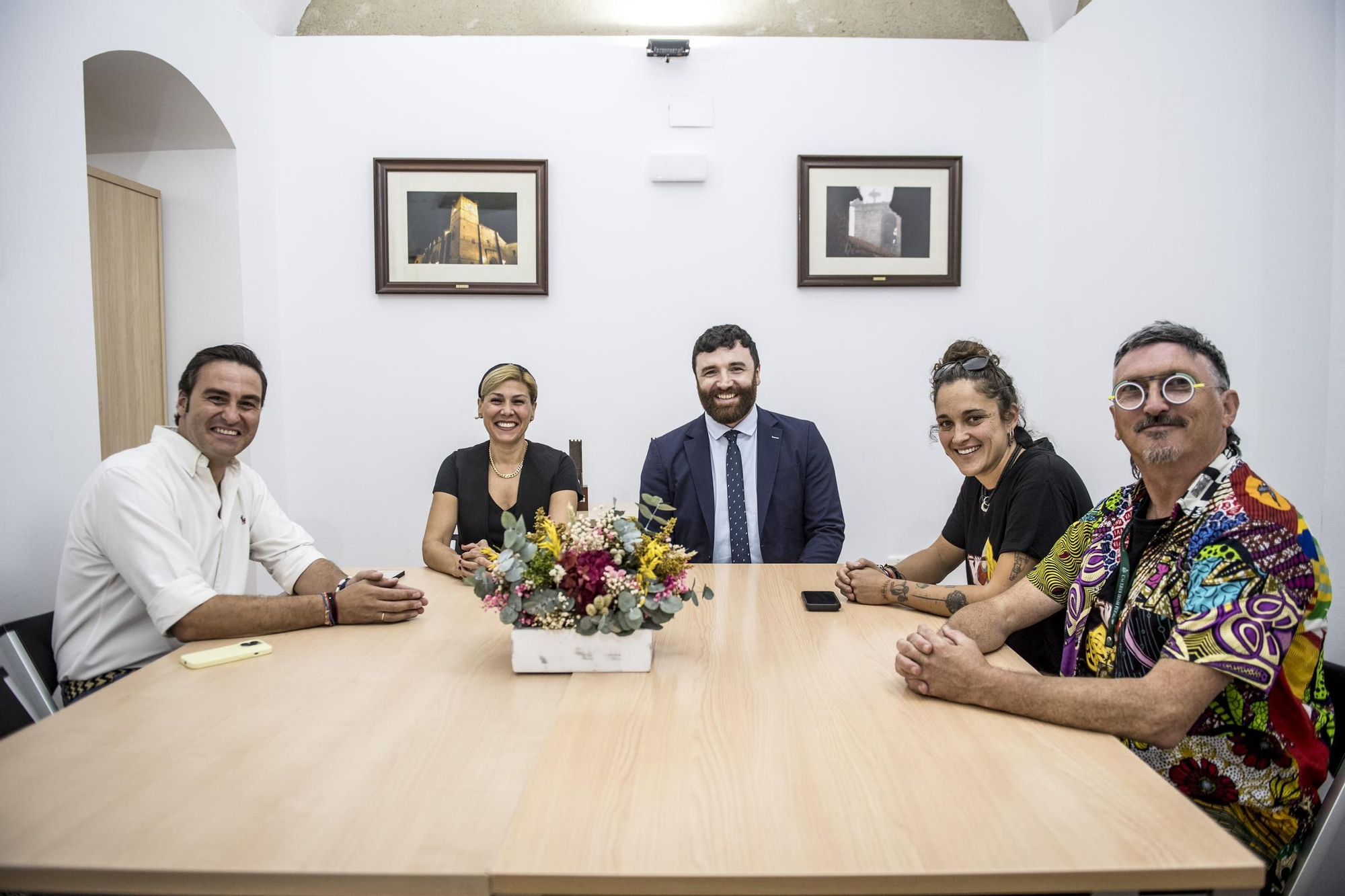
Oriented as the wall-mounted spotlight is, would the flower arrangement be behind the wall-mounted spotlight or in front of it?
in front

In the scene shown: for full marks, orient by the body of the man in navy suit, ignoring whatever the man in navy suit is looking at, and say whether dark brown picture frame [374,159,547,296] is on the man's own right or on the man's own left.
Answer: on the man's own right

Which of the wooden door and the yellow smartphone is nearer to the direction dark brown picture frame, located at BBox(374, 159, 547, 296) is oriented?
the yellow smartphone

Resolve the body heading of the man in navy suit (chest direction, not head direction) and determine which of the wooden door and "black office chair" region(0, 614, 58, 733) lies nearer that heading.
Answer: the black office chair

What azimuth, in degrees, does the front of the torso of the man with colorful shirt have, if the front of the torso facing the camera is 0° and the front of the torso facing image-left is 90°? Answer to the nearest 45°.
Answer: approximately 45°

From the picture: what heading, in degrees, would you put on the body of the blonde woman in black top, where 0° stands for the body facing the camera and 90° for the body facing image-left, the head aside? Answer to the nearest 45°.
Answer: approximately 0°

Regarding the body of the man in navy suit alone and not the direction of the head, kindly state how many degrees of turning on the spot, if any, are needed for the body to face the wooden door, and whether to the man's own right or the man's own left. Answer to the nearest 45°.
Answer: approximately 90° to the man's own right

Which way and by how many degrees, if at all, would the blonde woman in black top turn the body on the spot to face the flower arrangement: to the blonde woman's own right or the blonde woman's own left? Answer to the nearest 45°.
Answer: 0° — they already face it

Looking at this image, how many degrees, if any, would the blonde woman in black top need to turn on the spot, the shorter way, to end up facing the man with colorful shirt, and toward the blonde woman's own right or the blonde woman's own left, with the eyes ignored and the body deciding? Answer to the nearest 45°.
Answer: approximately 45° to the blonde woman's own left

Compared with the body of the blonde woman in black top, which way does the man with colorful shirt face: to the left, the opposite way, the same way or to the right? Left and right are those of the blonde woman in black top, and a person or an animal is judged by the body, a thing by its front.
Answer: to the right
